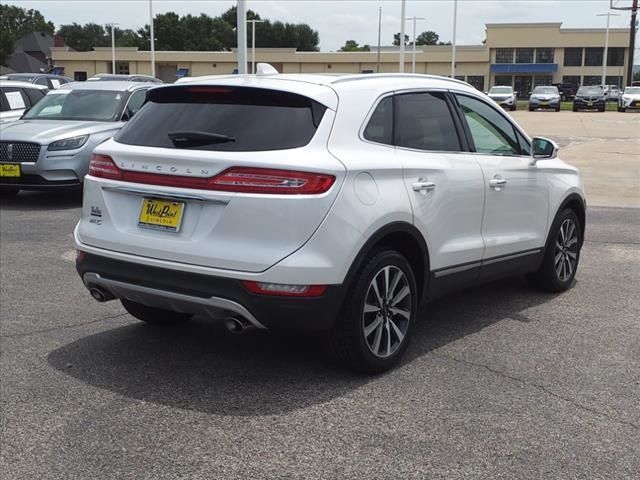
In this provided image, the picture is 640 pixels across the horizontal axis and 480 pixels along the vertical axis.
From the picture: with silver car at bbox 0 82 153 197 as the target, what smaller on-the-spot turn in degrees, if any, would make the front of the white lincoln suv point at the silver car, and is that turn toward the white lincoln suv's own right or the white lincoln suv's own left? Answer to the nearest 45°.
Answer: approximately 90° to the white lincoln suv's own left

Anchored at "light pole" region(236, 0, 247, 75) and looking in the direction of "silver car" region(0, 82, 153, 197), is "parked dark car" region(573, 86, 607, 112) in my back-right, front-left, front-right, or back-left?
back-left

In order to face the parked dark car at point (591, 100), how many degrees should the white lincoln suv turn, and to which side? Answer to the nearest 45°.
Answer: approximately 45° to its left

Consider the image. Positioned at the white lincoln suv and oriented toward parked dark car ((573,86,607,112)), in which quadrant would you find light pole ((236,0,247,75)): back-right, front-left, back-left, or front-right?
front-left

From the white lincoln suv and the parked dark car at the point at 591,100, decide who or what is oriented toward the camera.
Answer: the parked dark car

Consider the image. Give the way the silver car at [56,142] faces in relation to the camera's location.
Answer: facing the viewer and to the left of the viewer

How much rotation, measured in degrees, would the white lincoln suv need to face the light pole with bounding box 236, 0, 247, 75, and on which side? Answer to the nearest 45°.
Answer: approximately 45° to its left

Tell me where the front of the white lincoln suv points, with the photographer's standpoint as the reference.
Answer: facing away from the viewer and to the right of the viewer

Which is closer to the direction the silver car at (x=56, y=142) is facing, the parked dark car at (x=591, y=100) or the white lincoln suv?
the white lincoln suv

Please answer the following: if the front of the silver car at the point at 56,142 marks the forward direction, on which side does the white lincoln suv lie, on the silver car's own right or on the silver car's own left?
on the silver car's own left

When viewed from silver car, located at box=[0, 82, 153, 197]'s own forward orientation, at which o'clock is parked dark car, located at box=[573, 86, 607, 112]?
The parked dark car is roughly at 6 o'clock from the silver car.

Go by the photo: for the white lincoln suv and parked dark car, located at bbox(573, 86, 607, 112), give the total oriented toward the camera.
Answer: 1

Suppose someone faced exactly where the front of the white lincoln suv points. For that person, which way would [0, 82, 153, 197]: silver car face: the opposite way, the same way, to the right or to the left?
the opposite way

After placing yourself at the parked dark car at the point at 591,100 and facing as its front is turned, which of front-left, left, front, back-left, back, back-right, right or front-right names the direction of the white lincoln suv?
front

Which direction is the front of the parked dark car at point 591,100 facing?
toward the camera
